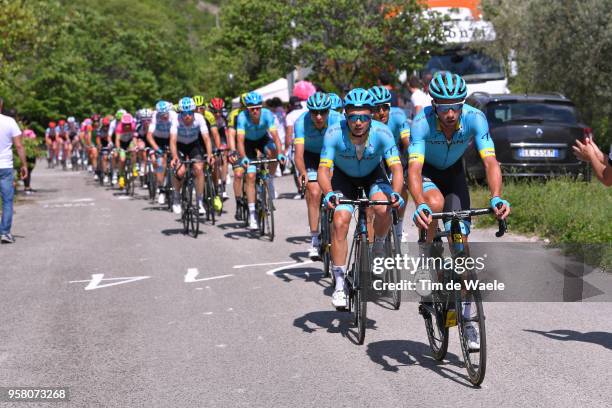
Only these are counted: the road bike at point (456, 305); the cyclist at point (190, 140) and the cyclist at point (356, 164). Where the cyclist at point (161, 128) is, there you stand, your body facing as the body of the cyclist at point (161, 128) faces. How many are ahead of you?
3

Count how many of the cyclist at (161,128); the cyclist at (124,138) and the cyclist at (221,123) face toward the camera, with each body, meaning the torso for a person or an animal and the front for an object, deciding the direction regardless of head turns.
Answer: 3

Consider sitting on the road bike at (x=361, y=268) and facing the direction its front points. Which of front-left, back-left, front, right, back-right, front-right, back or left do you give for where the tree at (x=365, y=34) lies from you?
back

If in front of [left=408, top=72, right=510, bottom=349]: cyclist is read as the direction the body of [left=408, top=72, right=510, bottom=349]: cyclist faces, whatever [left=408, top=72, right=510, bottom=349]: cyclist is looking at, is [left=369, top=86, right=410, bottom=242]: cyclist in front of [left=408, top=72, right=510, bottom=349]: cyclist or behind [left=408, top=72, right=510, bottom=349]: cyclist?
behind

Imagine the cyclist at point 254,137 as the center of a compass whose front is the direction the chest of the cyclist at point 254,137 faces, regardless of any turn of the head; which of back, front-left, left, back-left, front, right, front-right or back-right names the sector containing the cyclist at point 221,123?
back

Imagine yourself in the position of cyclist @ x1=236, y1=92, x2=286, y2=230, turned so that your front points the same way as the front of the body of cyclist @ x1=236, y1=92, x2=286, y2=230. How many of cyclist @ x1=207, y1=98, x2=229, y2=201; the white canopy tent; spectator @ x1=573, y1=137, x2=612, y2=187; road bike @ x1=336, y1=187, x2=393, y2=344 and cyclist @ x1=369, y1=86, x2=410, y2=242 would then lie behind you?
2
